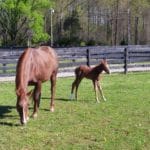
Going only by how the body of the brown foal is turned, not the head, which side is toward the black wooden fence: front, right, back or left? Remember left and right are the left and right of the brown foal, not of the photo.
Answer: left

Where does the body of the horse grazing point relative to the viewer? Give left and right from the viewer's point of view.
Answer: facing the viewer and to the left of the viewer

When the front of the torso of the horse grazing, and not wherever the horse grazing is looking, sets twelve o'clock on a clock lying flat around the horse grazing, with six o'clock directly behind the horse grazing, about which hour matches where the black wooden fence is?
The black wooden fence is roughly at 5 o'clock from the horse grazing.

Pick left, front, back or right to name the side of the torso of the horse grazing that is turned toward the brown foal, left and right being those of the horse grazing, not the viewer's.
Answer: back

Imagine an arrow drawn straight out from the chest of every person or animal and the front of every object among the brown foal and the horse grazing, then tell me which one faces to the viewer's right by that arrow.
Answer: the brown foal

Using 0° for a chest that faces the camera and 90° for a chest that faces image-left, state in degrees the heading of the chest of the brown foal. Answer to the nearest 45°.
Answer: approximately 270°

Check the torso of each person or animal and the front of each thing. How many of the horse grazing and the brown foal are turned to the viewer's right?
1

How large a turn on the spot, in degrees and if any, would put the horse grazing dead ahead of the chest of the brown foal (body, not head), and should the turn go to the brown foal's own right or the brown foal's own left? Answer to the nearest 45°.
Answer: approximately 135° to the brown foal's own right
